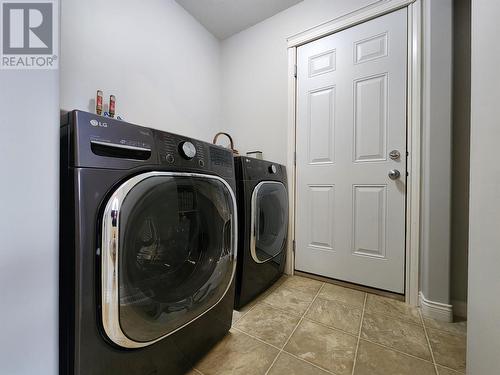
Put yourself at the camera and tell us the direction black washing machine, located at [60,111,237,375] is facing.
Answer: facing the viewer and to the right of the viewer

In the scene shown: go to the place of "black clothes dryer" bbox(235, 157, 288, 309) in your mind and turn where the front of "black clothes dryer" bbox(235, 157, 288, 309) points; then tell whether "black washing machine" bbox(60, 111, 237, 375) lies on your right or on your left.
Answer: on your right

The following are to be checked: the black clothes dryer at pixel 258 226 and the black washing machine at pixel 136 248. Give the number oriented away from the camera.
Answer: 0

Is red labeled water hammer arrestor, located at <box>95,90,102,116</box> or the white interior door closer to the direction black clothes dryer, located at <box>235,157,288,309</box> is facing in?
the white interior door

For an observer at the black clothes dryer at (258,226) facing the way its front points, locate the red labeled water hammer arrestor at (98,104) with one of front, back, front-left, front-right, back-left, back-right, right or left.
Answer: back-right

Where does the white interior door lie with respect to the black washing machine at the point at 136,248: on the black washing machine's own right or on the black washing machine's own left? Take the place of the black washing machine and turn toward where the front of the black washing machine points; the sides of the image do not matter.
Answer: on the black washing machine's own left
